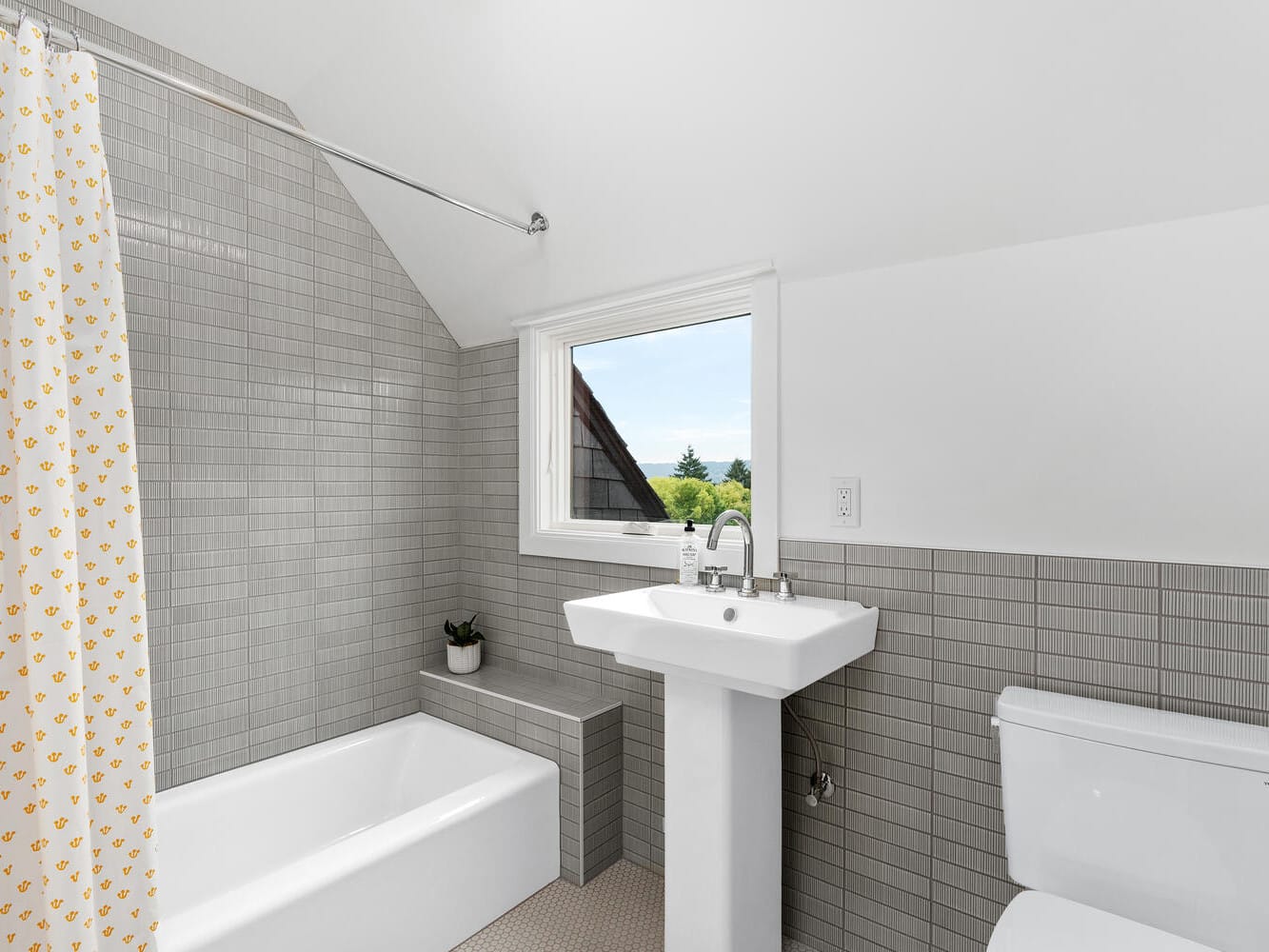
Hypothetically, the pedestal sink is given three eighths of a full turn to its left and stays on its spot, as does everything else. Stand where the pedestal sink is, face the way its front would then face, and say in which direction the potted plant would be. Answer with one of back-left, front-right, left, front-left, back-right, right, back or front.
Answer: back-left

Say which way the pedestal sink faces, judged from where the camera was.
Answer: facing the viewer and to the left of the viewer

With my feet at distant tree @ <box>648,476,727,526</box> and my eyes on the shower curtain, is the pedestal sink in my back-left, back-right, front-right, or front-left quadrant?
front-left

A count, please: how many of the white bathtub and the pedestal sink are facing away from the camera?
0

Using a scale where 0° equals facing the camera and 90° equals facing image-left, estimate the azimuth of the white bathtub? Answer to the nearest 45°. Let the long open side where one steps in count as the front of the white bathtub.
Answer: approximately 315°
